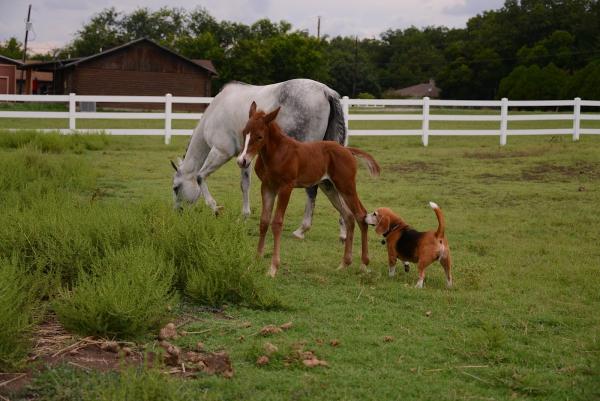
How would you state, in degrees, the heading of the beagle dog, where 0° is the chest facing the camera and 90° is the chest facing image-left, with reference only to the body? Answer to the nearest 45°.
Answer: approximately 135°

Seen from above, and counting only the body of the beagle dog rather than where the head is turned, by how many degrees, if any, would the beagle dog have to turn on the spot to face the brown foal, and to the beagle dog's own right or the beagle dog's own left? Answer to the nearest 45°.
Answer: approximately 45° to the beagle dog's own left

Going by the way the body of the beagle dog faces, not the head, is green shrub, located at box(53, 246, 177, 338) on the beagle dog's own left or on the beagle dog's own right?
on the beagle dog's own left
